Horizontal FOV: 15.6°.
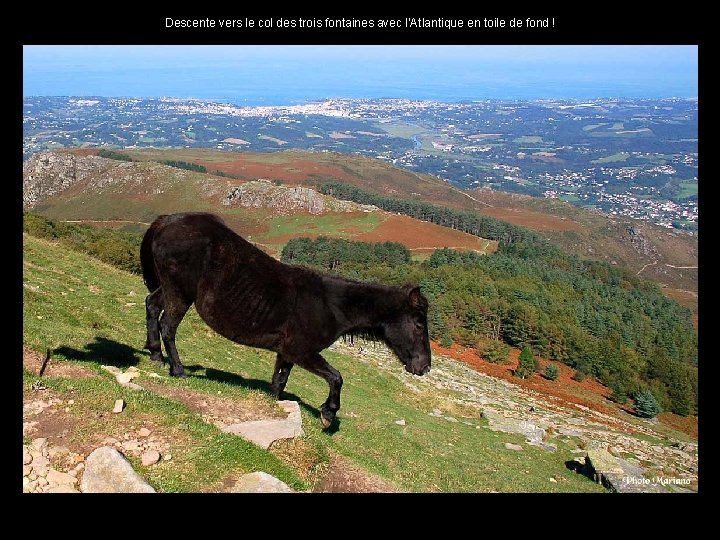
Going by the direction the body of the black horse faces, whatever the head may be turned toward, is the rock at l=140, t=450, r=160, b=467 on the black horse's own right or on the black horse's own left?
on the black horse's own right

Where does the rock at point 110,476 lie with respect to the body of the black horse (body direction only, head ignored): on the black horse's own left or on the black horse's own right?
on the black horse's own right

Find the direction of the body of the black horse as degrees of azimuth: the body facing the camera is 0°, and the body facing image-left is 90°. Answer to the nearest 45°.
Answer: approximately 270°

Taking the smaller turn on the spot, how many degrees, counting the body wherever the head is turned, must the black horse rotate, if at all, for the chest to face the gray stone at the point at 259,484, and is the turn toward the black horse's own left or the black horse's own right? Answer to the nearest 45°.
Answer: approximately 90° to the black horse's own right

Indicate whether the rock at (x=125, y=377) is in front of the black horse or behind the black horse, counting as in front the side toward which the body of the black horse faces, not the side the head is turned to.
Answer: behind
